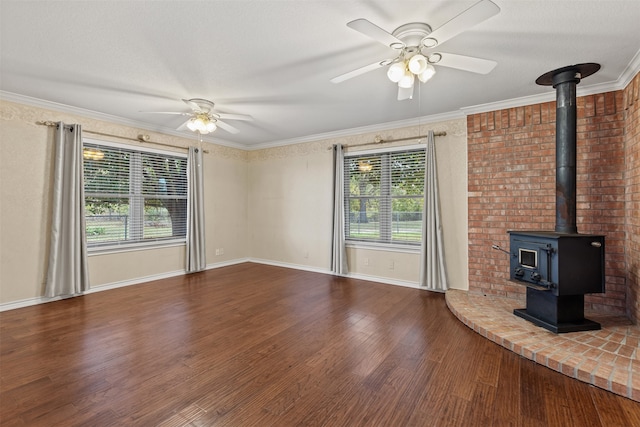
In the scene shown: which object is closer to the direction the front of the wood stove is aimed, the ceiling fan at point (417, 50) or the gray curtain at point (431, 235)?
the ceiling fan

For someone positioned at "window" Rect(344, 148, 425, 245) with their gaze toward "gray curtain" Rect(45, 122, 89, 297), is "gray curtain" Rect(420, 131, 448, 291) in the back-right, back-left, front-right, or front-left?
back-left

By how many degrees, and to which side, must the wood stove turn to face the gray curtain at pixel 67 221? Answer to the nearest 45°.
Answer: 0° — it already faces it

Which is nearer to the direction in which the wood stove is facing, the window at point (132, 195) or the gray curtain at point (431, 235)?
the window

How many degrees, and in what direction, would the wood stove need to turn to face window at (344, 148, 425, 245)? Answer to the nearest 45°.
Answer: approximately 45° to its right

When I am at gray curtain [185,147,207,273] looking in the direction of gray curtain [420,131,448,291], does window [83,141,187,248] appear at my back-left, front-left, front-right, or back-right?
back-right

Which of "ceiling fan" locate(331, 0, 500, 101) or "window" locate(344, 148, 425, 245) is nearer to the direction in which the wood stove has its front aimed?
the ceiling fan

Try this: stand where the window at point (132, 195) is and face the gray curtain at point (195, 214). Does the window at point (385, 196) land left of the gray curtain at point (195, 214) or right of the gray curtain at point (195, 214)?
right

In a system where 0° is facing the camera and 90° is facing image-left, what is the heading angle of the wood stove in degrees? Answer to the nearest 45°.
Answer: approximately 45°
